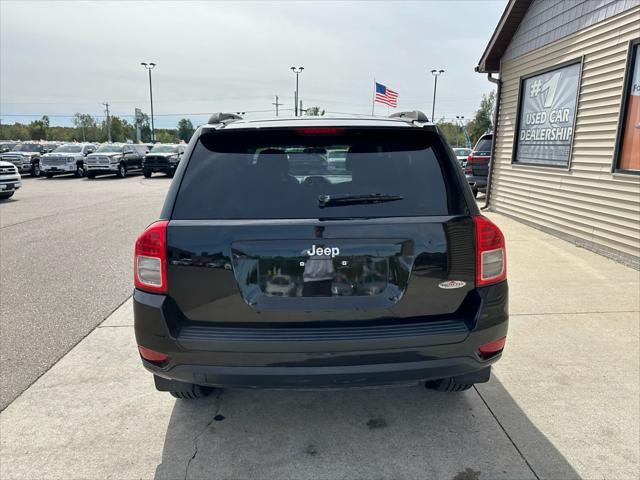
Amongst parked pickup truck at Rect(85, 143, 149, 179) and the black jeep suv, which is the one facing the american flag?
the black jeep suv

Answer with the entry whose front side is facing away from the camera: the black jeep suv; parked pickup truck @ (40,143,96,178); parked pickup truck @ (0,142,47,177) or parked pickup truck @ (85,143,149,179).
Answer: the black jeep suv

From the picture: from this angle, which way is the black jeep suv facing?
away from the camera

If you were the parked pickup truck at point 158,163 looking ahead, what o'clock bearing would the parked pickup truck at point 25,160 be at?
the parked pickup truck at point 25,160 is roughly at 2 o'clock from the parked pickup truck at point 158,163.

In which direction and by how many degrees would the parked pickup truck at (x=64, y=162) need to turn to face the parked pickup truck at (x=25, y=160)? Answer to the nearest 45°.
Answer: approximately 90° to its right

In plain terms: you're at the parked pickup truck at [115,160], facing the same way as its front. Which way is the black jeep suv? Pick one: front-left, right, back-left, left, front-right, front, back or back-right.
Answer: front-left

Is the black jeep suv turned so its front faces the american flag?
yes

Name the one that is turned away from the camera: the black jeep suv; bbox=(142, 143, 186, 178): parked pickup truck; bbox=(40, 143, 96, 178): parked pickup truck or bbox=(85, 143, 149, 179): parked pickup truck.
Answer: the black jeep suv

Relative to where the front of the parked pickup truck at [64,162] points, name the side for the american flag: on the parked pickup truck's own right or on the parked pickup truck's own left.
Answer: on the parked pickup truck's own left

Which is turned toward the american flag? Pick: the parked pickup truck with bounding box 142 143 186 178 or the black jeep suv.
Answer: the black jeep suv

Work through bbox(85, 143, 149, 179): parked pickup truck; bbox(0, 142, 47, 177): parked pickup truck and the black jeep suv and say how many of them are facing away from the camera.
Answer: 1

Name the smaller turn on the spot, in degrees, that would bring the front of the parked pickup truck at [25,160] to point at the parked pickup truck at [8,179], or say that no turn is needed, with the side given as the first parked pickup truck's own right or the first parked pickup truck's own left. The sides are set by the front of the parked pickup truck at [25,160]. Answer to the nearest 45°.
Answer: approximately 45° to the first parked pickup truck's own left
